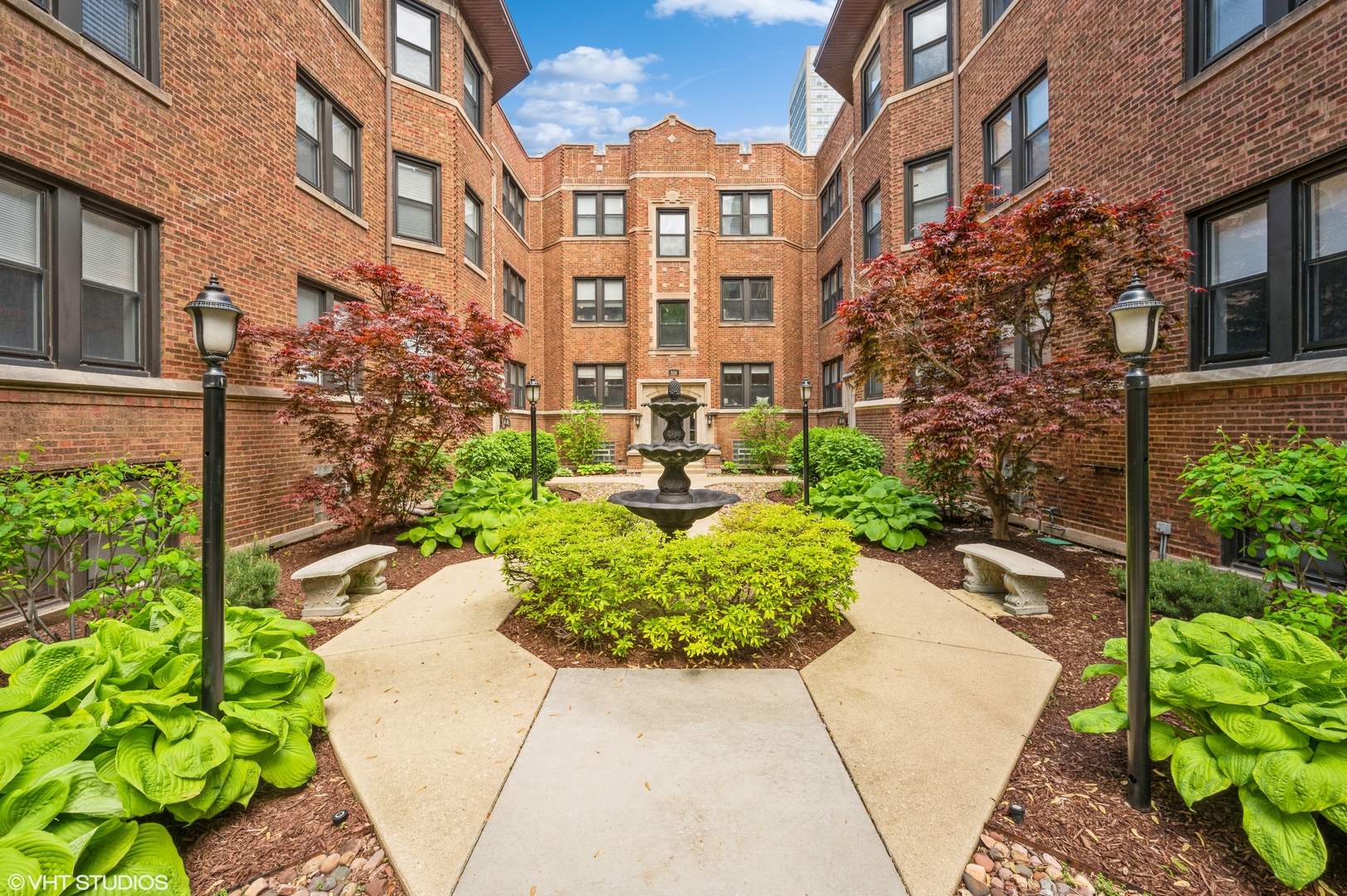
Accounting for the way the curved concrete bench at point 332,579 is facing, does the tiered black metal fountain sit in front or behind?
in front

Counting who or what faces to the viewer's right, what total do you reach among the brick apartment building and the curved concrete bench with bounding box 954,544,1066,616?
0

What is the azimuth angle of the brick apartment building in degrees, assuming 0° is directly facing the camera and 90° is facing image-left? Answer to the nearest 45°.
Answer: approximately 0°

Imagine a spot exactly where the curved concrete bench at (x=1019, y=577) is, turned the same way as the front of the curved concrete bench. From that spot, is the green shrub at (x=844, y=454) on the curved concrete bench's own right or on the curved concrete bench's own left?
on the curved concrete bench's own right

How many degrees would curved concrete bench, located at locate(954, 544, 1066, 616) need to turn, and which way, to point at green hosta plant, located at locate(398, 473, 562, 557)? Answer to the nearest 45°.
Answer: approximately 45° to its right

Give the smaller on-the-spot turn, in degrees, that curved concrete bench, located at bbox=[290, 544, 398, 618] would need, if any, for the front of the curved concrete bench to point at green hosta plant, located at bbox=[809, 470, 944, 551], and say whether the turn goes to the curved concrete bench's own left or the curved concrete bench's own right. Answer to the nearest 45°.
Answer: approximately 45° to the curved concrete bench's own left

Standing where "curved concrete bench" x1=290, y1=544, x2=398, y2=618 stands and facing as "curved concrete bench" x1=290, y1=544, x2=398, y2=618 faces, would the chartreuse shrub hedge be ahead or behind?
ahead

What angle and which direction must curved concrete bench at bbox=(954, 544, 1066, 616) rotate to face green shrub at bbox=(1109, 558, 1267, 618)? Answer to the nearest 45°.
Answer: approximately 135° to its left

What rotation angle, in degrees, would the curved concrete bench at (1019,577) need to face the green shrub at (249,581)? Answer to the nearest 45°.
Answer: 0° — it already faces it

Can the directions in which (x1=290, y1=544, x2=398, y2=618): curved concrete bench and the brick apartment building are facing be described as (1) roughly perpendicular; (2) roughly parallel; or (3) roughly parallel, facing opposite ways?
roughly perpendicular

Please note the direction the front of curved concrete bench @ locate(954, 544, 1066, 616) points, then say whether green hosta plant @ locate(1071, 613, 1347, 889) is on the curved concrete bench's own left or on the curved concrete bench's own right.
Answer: on the curved concrete bench's own left
